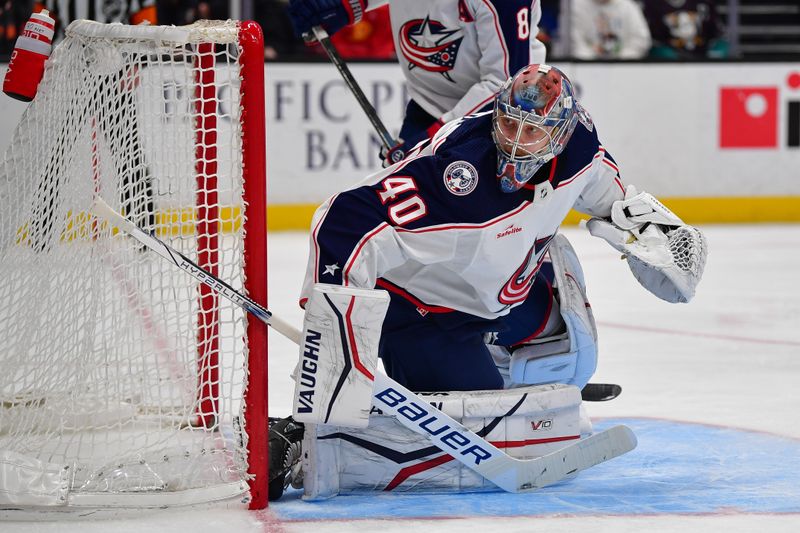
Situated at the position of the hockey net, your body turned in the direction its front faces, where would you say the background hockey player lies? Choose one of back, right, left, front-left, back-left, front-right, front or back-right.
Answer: front-left

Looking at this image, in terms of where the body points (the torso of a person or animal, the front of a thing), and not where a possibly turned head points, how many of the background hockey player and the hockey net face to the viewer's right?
1

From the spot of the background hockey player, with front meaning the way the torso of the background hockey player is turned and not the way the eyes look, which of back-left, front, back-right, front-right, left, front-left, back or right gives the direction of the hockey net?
front

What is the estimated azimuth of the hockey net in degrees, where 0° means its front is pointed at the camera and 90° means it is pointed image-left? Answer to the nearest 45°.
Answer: approximately 270°

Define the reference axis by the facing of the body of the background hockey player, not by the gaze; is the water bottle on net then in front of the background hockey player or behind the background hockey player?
in front

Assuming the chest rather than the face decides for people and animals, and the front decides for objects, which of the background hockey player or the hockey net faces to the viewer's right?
the hockey net
